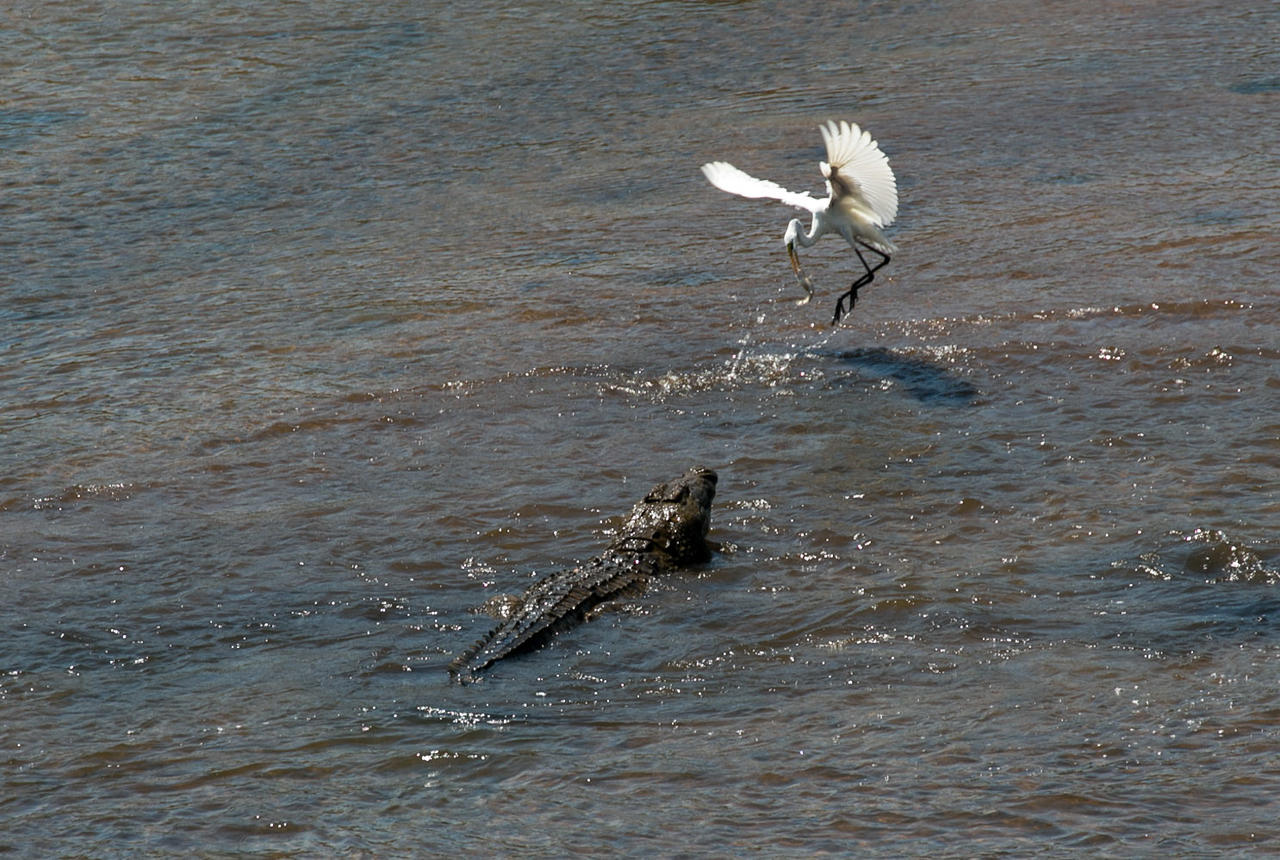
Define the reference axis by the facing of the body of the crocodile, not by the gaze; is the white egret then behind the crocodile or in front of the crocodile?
in front

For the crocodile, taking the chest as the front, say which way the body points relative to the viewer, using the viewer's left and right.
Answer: facing away from the viewer and to the right of the viewer
